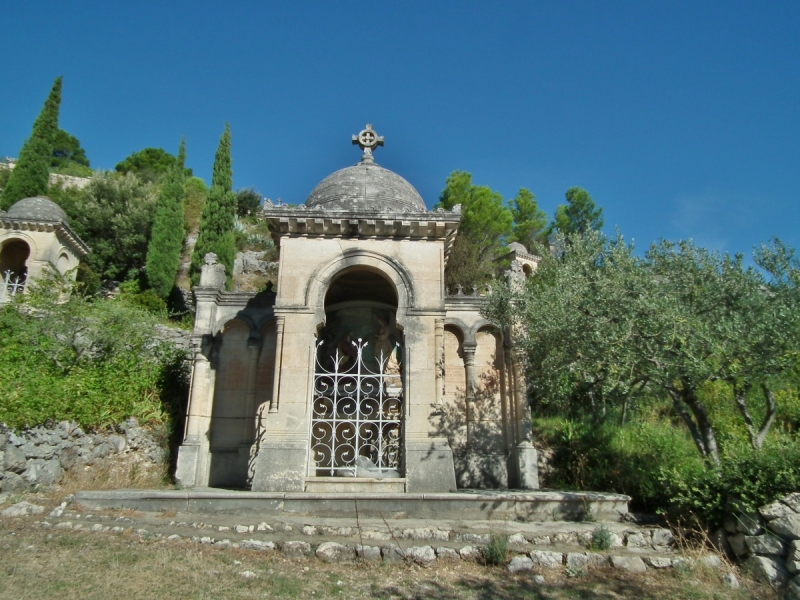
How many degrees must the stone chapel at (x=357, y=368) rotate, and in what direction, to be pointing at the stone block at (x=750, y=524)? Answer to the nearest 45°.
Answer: approximately 45° to its left

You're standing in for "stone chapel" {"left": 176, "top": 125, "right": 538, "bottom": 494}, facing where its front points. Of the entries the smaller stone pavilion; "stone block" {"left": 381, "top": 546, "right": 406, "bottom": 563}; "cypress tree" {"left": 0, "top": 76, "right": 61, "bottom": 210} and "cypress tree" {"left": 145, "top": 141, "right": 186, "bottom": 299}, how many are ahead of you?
1

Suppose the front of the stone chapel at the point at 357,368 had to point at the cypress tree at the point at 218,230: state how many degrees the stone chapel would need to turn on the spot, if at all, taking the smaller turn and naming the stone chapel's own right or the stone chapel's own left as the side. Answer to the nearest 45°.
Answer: approximately 135° to the stone chapel's own right

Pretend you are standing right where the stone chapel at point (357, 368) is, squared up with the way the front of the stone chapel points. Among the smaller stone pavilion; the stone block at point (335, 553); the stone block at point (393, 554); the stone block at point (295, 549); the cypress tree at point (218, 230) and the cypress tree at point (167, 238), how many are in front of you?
3

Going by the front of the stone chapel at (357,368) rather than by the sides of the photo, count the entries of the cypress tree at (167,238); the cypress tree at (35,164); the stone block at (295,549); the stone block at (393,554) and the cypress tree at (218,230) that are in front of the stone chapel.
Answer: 2

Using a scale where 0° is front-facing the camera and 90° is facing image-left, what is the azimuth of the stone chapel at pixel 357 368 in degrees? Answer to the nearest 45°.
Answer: approximately 0°

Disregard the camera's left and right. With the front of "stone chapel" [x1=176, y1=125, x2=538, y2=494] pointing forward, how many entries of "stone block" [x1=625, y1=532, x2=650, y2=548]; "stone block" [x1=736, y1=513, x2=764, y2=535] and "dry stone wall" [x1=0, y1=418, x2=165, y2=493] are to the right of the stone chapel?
1

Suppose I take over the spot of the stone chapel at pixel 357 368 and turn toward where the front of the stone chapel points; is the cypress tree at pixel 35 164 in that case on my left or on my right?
on my right

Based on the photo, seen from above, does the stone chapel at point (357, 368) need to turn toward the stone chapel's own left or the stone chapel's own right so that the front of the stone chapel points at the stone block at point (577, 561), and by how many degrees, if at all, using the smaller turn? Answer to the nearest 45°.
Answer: approximately 45° to the stone chapel's own left

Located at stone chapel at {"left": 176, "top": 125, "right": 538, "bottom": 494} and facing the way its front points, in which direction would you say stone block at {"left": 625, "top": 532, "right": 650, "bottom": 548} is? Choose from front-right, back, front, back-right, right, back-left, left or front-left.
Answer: front-left

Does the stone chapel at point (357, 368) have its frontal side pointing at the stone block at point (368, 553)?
yes

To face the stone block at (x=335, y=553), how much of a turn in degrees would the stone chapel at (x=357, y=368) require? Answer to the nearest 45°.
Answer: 0° — it already faces it

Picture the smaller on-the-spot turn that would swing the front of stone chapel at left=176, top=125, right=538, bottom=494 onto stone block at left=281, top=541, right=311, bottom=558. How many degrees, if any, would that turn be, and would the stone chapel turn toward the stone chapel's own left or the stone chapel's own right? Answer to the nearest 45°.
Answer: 0° — it already faces it

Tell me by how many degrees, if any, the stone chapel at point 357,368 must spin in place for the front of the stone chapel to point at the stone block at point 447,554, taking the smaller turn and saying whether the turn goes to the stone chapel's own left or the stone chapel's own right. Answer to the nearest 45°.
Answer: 0° — it already faces it

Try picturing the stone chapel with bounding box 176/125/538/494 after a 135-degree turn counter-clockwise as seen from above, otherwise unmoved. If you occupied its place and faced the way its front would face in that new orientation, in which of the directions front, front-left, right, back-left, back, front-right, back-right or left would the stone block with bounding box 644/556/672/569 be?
right

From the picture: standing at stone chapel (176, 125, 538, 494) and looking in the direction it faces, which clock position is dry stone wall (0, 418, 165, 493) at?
The dry stone wall is roughly at 3 o'clock from the stone chapel.
